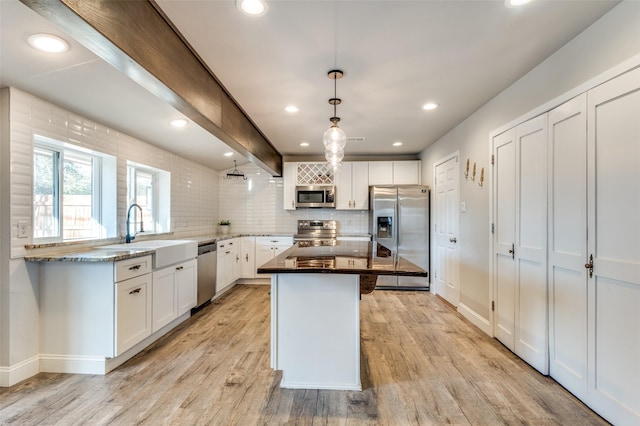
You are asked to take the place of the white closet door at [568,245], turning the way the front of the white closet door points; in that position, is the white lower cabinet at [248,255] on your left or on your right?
on your right

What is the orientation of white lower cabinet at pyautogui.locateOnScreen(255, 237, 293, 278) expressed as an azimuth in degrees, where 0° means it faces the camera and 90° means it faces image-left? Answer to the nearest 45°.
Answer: approximately 0°

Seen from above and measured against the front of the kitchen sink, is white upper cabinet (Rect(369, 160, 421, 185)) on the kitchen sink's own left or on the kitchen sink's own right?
on the kitchen sink's own left

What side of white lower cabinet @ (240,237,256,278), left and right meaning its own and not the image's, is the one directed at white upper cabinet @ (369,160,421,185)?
left

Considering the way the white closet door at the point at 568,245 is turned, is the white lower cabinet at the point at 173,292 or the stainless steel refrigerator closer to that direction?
the white lower cabinet

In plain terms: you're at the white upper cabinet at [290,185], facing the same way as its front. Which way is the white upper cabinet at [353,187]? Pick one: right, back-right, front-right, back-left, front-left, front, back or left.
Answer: left

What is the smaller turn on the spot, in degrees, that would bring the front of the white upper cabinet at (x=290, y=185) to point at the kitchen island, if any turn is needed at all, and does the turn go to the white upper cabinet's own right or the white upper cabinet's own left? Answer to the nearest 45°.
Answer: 0° — it already faces it
